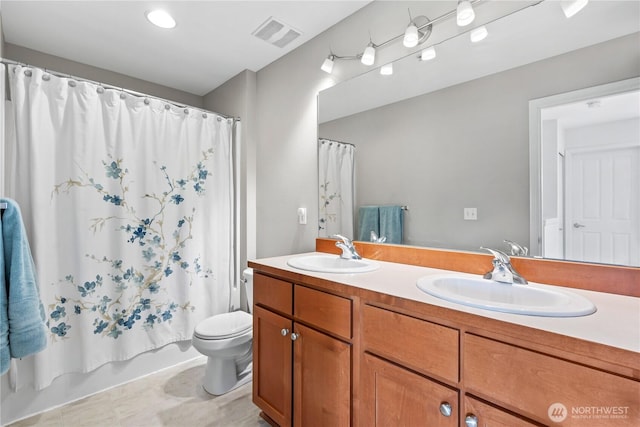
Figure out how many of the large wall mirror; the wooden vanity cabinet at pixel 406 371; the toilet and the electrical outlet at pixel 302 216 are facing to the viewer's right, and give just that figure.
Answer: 0

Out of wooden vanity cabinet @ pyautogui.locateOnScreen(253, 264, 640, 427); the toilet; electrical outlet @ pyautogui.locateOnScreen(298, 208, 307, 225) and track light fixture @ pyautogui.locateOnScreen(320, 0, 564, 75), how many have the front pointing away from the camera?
0

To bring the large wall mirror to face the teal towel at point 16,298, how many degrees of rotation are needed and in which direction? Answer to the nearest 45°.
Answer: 0° — it already faces it

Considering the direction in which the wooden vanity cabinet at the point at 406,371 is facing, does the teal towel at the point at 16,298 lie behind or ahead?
ahead

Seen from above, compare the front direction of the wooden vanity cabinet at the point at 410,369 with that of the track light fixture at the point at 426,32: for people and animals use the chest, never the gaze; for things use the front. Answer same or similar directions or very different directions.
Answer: same or similar directions

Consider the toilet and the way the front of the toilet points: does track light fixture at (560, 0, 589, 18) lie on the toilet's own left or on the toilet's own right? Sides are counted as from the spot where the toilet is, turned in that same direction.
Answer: on the toilet's own left

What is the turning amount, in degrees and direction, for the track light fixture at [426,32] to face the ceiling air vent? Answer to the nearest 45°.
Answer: approximately 45° to its right

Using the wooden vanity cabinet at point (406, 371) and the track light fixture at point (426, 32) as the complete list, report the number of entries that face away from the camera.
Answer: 0

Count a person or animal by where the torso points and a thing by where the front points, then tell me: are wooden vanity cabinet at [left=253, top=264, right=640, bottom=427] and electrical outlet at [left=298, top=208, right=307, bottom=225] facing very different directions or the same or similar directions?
same or similar directions

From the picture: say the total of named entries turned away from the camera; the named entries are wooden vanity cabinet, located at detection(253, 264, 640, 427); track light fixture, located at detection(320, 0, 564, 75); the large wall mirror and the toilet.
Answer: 0

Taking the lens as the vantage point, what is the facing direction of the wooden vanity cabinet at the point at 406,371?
facing the viewer and to the left of the viewer

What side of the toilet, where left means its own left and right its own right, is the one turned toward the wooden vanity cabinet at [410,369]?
left

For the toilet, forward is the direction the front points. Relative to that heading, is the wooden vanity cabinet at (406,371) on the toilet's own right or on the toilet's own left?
on the toilet's own left
